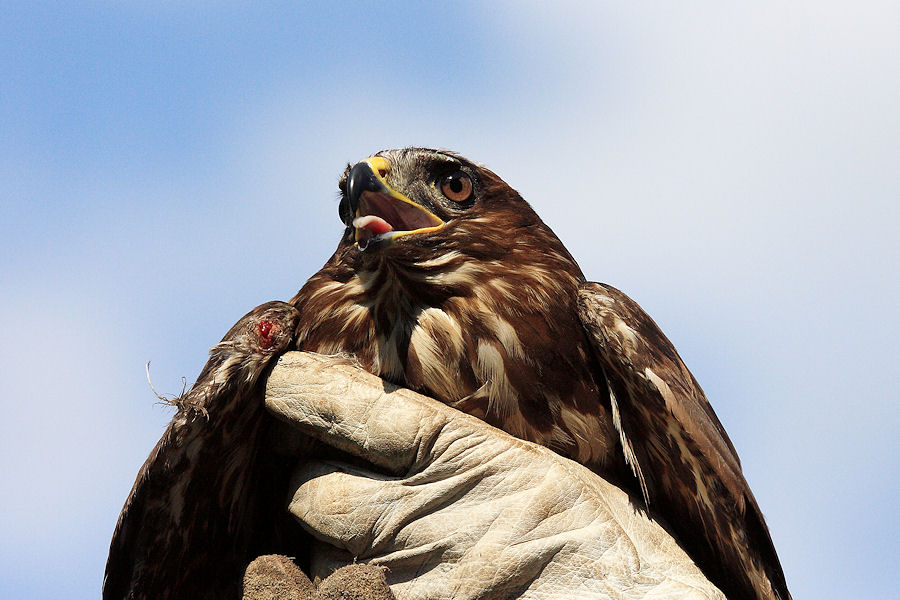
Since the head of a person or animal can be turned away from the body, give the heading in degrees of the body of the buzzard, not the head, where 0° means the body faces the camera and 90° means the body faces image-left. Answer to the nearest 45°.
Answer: approximately 45°
